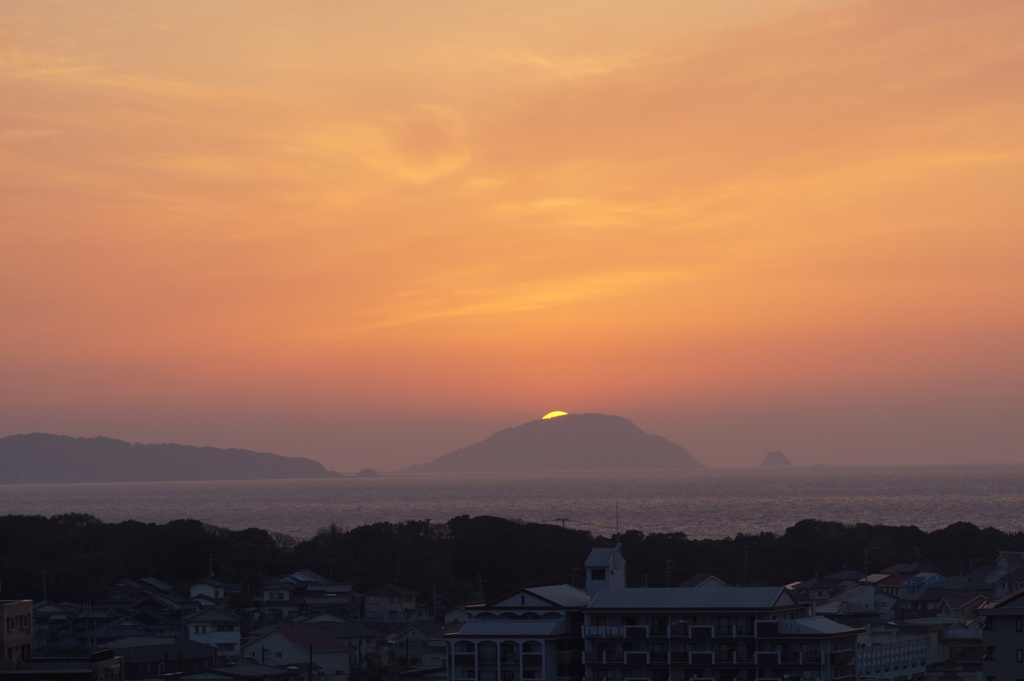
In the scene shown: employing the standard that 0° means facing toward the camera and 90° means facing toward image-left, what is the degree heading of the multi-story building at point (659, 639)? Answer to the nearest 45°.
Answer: approximately 0°

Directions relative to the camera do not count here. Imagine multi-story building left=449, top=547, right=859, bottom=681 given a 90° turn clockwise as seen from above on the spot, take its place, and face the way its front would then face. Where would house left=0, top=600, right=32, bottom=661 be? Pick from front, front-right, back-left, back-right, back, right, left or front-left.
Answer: front

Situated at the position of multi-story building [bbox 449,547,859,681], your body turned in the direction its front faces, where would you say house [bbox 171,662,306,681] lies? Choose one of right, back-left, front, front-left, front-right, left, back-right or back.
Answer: right

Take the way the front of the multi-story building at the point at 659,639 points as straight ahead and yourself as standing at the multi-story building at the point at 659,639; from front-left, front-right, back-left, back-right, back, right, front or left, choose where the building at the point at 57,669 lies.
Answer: right

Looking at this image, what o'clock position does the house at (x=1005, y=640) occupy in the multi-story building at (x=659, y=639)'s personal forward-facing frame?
The house is roughly at 9 o'clock from the multi-story building.
